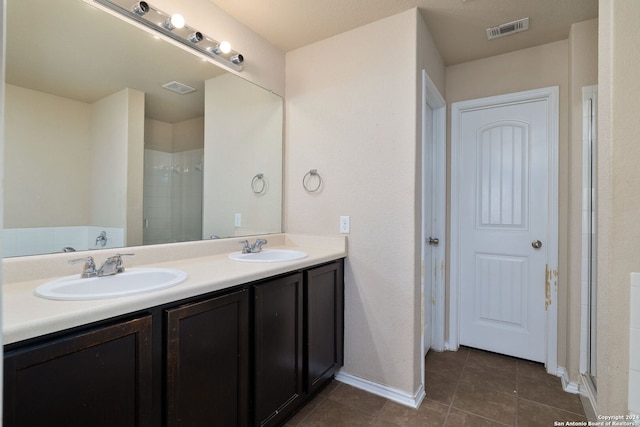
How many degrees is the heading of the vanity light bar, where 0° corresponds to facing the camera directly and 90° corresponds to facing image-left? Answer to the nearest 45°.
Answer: approximately 315°
